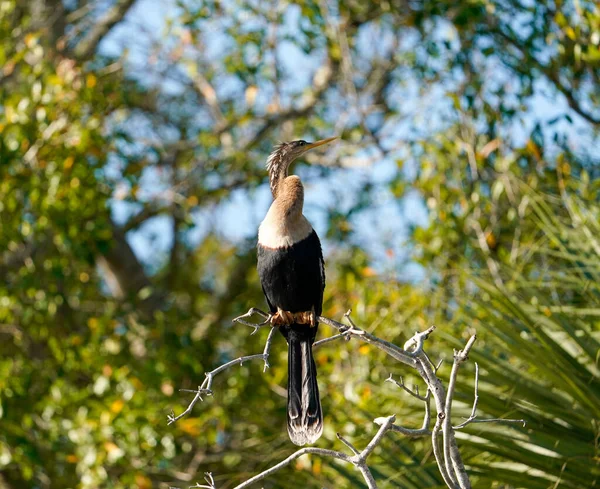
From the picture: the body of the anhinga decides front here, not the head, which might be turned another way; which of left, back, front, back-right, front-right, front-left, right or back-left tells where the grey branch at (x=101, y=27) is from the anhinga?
back

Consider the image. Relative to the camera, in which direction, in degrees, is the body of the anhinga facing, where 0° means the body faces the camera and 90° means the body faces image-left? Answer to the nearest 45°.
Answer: approximately 0°
